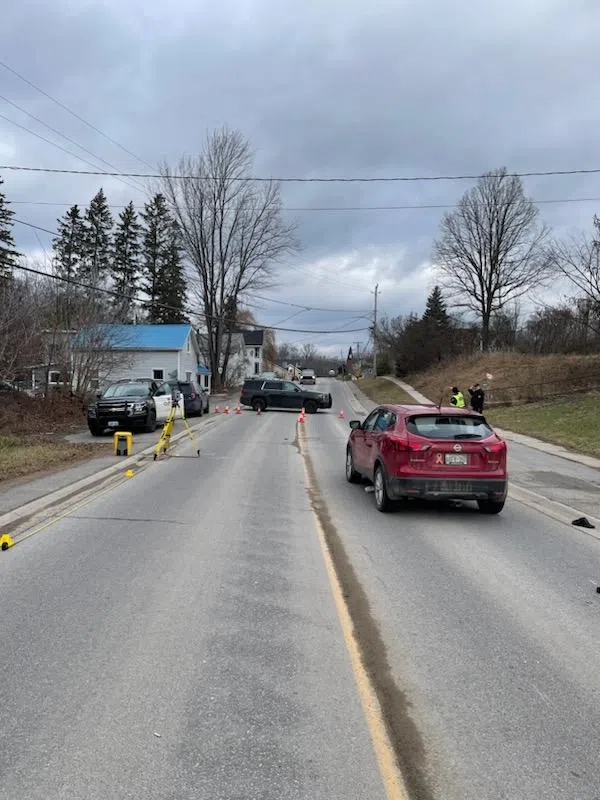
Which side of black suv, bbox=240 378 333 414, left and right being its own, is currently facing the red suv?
right

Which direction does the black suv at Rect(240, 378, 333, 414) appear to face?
to the viewer's right

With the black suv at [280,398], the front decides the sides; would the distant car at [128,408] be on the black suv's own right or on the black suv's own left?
on the black suv's own right

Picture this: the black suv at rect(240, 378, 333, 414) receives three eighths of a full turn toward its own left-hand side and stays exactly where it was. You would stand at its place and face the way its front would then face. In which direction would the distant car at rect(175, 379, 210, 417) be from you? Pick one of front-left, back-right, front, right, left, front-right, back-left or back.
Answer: left
